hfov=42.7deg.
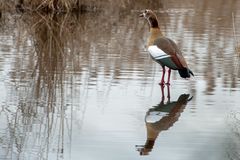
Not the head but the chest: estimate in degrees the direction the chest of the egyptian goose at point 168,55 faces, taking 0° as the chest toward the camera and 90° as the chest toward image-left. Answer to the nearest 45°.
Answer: approximately 90°
